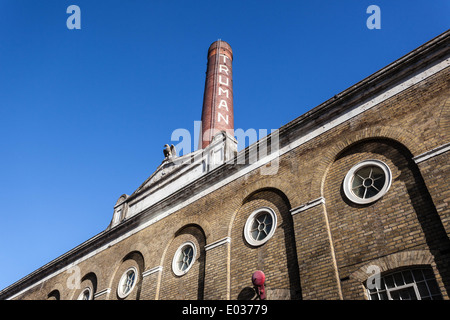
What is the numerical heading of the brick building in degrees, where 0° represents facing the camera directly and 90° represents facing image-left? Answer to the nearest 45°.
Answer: approximately 45°
